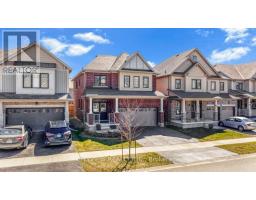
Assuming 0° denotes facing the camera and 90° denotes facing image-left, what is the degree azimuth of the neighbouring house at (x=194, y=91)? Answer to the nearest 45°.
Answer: approximately 315°

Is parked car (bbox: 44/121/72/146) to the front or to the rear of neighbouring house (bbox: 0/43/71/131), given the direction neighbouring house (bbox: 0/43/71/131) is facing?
to the front

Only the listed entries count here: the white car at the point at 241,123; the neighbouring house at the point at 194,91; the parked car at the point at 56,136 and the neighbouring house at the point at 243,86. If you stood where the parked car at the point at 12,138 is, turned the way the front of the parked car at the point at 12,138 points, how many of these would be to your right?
4

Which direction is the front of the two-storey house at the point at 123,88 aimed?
toward the camera

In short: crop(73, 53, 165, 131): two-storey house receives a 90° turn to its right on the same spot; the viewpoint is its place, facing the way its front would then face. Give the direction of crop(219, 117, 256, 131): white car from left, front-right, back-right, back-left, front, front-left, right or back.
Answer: back

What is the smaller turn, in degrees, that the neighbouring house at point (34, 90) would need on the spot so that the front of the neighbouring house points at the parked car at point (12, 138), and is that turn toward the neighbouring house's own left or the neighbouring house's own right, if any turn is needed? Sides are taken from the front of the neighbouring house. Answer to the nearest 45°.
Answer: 0° — it already faces it

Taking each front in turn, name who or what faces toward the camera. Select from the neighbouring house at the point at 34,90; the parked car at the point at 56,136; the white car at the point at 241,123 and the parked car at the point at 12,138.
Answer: the neighbouring house

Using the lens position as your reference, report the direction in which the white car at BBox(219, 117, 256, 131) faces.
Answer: facing away from the viewer and to the left of the viewer

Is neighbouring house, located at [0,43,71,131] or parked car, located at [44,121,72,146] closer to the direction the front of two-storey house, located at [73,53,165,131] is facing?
the parked car

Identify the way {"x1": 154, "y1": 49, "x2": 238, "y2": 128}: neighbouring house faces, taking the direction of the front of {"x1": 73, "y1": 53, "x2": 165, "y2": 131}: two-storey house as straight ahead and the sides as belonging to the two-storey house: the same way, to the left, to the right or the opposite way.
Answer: the same way

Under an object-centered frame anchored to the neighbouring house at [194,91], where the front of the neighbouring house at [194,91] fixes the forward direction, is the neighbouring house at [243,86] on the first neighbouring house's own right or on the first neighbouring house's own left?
on the first neighbouring house's own left

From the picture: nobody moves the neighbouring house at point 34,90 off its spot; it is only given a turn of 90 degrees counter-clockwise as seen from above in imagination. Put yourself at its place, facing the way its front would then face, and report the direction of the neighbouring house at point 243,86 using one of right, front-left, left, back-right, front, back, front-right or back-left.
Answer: front

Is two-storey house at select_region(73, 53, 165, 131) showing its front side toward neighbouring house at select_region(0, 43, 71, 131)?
no

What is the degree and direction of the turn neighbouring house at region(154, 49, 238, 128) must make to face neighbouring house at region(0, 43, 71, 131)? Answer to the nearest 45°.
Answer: approximately 90° to its right

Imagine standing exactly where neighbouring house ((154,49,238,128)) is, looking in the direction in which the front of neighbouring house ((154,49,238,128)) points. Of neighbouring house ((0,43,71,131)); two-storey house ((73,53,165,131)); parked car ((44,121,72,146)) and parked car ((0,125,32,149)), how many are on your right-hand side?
4

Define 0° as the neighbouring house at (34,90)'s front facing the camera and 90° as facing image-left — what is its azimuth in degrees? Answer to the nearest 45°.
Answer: approximately 0°

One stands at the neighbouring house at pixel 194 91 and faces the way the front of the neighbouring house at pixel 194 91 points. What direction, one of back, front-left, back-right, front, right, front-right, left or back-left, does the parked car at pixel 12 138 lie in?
right
